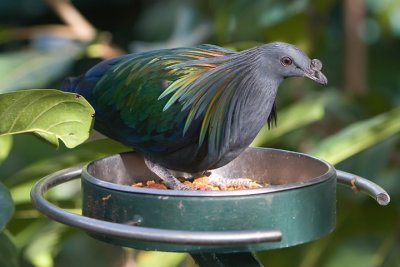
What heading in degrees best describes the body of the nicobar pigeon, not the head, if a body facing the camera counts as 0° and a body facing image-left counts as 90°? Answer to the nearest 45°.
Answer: approximately 270°

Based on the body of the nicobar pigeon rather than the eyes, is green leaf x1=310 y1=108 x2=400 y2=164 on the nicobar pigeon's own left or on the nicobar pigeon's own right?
on the nicobar pigeon's own left

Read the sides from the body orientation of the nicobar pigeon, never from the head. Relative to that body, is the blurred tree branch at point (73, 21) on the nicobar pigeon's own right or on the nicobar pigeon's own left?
on the nicobar pigeon's own left

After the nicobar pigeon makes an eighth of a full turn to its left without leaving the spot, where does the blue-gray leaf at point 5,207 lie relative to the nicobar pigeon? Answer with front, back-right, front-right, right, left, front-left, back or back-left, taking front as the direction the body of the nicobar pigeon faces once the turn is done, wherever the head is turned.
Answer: back-left

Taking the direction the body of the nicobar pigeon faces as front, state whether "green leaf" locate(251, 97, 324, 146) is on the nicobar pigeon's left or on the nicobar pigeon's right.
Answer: on the nicobar pigeon's left

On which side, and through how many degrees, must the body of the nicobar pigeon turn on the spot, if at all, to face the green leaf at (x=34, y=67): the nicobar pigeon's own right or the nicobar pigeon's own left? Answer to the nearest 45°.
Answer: approximately 135° to the nicobar pigeon's own left
